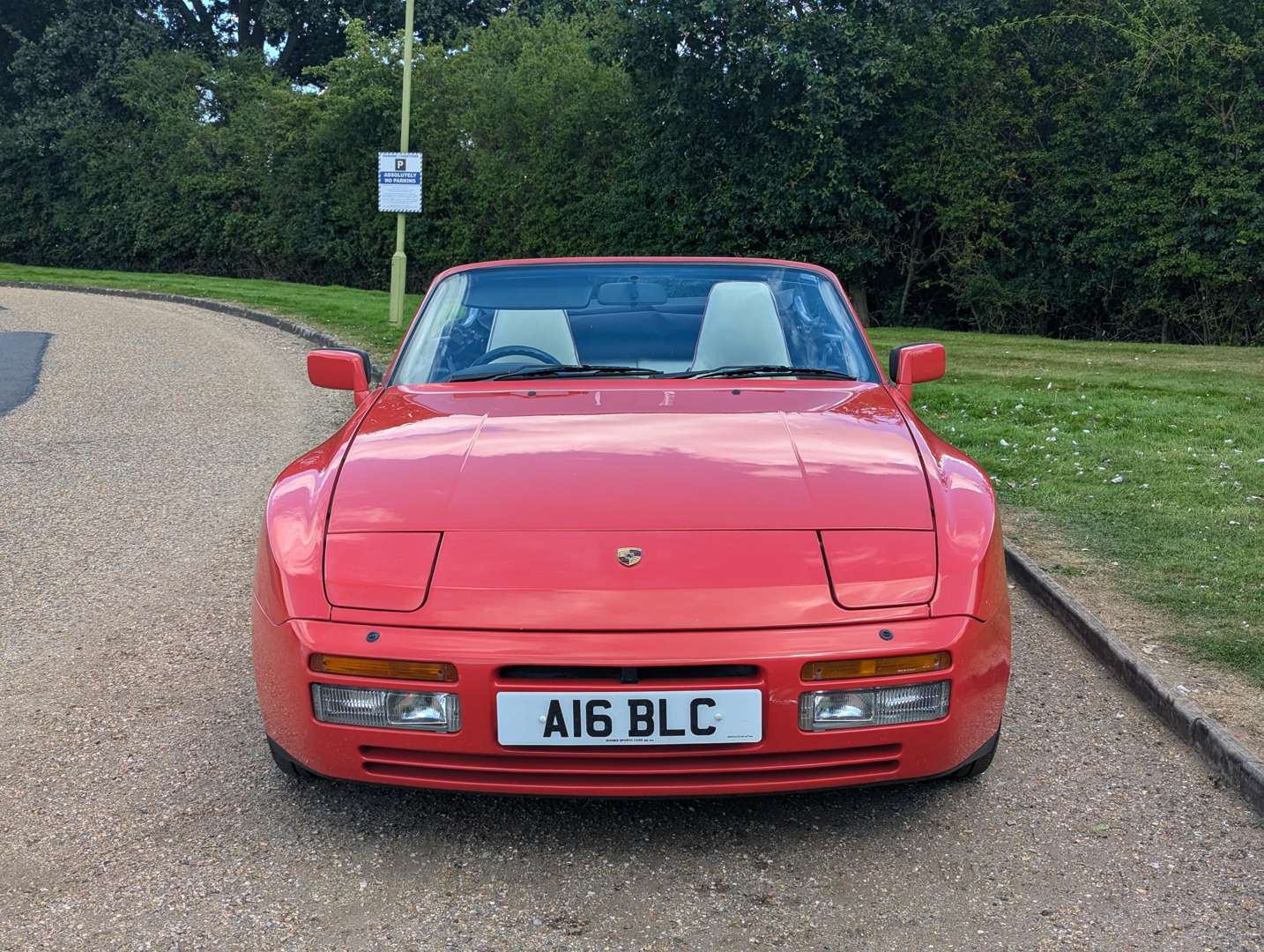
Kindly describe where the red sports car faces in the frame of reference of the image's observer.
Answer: facing the viewer

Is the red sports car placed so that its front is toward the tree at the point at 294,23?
no
